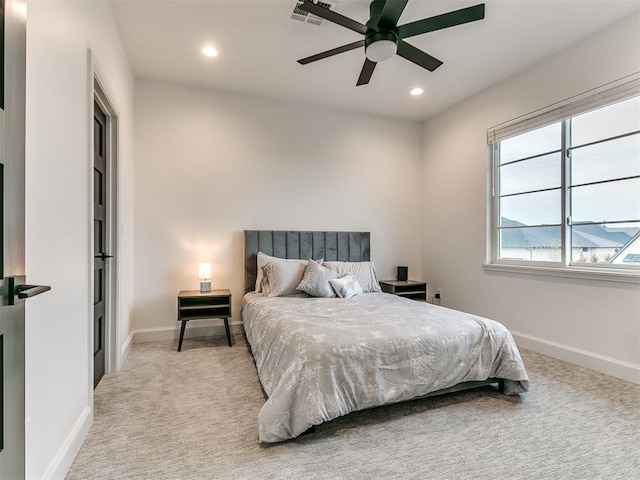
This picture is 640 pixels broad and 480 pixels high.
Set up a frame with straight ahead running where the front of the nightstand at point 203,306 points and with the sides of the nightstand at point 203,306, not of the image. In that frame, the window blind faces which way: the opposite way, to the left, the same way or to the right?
to the right

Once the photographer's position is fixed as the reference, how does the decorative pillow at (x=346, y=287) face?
facing the viewer and to the right of the viewer

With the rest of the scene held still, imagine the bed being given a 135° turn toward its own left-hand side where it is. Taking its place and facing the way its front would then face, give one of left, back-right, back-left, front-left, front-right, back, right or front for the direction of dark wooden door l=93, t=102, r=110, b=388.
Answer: left

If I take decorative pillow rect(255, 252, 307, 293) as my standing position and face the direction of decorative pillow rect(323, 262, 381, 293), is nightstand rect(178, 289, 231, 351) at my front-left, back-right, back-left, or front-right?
back-right

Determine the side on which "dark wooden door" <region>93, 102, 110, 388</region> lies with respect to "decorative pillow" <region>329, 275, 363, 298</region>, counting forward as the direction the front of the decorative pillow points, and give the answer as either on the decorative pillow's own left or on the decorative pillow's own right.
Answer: on the decorative pillow's own right

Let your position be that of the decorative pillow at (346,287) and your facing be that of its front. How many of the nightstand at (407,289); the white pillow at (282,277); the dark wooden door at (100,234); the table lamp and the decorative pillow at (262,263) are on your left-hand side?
1

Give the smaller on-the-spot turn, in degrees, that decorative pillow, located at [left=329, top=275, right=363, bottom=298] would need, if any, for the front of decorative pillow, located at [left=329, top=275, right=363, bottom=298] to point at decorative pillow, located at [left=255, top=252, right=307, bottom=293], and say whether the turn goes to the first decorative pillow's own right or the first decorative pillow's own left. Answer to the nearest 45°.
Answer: approximately 135° to the first decorative pillow's own right

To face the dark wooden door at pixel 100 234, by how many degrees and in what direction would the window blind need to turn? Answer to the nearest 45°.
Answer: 0° — it already faces it

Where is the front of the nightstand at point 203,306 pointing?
toward the camera

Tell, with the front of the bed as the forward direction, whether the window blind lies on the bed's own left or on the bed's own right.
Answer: on the bed's own left

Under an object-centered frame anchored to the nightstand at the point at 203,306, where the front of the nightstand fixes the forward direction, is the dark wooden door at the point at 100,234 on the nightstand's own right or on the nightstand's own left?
on the nightstand's own right

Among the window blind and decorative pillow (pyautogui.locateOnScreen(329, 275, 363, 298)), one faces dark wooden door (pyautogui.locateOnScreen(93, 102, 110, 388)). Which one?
the window blind

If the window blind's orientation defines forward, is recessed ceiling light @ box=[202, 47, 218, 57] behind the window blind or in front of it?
in front

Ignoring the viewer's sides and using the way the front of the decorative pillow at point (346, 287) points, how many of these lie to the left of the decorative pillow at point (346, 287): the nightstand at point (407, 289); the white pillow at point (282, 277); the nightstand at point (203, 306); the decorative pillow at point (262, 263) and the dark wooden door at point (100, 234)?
1

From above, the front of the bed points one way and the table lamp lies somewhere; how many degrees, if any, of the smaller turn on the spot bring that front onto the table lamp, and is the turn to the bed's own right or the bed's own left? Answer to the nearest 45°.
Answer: approximately 180°
